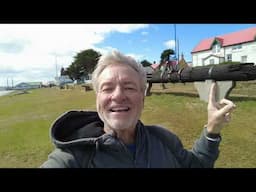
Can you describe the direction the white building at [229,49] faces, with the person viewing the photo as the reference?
facing the viewer and to the left of the viewer
